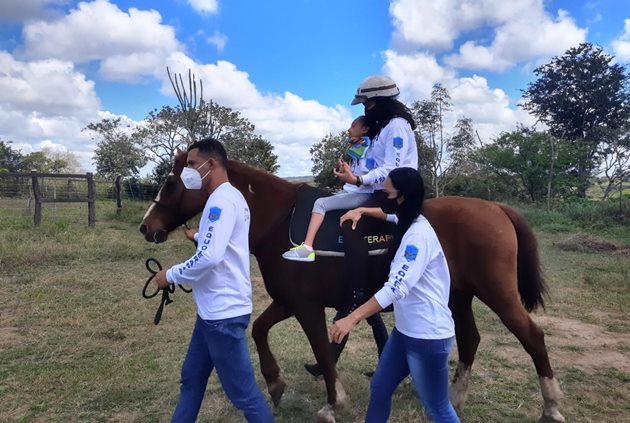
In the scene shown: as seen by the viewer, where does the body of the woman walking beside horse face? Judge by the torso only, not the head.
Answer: to the viewer's left

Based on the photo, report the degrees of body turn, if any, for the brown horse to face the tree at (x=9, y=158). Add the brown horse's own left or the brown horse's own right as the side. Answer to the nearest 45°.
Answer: approximately 45° to the brown horse's own right

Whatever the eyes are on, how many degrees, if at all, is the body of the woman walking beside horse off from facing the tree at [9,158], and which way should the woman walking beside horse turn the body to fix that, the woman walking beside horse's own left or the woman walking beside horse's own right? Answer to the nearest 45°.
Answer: approximately 45° to the woman walking beside horse's own right

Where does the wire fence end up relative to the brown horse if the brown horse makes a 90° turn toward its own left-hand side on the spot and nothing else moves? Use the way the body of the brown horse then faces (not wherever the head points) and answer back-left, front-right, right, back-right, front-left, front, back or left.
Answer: back-right

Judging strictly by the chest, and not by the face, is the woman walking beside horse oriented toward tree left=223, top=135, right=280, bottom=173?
no

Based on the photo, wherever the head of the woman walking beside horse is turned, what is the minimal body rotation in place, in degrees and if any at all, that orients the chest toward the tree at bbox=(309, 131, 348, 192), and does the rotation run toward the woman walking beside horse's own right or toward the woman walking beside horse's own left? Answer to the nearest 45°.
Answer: approximately 90° to the woman walking beside horse's own right

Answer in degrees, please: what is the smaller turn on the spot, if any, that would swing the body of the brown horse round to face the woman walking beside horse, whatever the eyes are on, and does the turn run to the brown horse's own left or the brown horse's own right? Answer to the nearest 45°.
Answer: approximately 135° to the brown horse's own left

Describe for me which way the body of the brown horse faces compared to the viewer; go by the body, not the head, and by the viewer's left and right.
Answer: facing to the left of the viewer

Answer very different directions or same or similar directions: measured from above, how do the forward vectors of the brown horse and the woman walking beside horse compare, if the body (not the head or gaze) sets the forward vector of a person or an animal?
same or similar directions

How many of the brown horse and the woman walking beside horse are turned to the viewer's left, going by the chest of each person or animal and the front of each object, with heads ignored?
2

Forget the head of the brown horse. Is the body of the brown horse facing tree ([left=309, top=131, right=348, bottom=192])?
no
